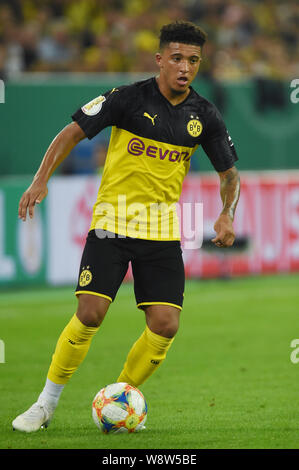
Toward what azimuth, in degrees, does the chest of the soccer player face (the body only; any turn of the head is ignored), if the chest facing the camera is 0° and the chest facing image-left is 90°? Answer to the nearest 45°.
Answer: approximately 315°
